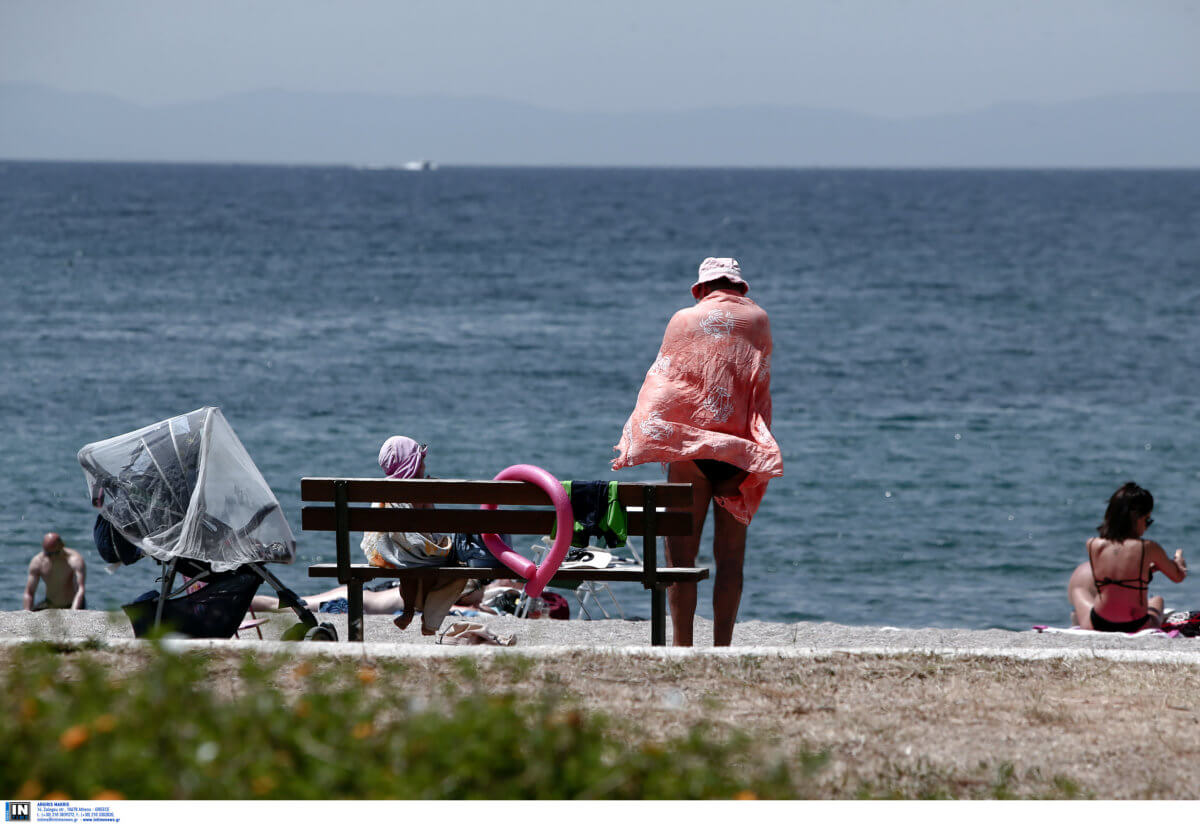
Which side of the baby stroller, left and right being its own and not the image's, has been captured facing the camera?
right

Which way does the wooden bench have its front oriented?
away from the camera

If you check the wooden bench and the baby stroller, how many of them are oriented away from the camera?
1

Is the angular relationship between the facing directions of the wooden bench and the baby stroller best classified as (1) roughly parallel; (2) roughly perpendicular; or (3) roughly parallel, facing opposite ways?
roughly perpendicular

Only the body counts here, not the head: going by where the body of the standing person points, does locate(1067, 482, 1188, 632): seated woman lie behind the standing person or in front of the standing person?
in front

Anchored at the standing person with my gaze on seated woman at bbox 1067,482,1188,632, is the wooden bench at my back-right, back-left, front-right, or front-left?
back-left

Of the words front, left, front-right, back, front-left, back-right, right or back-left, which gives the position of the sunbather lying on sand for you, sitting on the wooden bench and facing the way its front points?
front

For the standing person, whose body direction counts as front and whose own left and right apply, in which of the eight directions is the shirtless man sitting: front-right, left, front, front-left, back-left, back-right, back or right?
front-left

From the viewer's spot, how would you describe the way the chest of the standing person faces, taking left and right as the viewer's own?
facing away from the viewer

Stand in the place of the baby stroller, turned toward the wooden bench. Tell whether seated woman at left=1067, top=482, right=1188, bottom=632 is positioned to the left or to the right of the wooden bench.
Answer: left

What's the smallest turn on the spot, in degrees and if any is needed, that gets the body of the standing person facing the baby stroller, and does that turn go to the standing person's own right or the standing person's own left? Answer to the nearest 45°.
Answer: approximately 90° to the standing person's own left

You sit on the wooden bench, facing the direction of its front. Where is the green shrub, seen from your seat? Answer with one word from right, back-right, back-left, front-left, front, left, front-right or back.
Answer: back

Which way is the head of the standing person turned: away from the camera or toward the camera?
away from the camera

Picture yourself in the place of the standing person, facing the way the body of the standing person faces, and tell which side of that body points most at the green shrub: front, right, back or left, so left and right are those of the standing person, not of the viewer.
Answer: back
